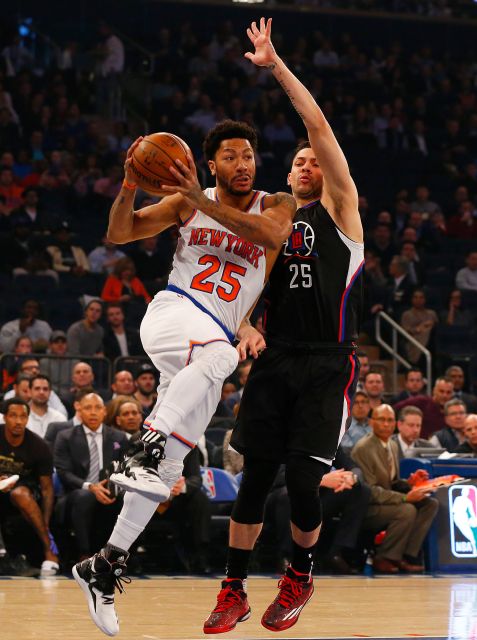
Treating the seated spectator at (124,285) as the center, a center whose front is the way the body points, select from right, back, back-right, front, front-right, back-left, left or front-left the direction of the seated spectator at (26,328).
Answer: front-right

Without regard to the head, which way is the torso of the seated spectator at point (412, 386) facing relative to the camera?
toward the camera

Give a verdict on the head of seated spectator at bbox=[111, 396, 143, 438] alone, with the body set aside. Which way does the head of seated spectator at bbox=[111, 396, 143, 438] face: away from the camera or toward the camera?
toward the camera

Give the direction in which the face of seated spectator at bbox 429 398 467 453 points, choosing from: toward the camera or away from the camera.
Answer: toward the camera

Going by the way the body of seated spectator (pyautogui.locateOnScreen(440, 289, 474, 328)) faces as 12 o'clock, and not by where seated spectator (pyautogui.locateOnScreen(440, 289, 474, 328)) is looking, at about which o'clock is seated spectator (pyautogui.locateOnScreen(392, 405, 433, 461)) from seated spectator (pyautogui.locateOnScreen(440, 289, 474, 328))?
seated spectator (pyautogui.locateOnScreen(392, 405, 433, 461)) is roughly at 12 o'clock from seated spectator (pyautogui.locateOnScreen(440, 289, 474, 328)).

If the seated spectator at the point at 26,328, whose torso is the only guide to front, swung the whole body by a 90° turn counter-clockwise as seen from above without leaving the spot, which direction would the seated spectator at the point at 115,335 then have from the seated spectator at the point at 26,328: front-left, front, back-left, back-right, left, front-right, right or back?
front

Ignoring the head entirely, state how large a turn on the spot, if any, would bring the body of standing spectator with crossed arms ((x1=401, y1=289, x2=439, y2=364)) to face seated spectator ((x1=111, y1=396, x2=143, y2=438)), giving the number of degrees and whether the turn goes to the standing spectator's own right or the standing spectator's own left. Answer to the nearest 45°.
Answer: approximately 45° to the standing spectator's own right

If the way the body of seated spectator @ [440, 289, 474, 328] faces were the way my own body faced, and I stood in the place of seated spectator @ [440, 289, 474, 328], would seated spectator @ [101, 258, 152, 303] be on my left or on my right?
on my right

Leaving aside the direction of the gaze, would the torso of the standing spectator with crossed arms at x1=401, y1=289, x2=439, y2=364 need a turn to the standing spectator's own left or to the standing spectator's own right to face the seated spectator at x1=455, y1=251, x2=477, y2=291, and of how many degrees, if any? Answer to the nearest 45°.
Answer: approximately 135° to the standing spectator's own left

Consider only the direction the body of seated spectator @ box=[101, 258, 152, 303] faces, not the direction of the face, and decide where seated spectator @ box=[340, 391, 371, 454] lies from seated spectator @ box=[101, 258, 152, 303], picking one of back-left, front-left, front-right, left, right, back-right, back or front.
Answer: front-left

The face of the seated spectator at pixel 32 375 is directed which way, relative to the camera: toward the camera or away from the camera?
toward the camera

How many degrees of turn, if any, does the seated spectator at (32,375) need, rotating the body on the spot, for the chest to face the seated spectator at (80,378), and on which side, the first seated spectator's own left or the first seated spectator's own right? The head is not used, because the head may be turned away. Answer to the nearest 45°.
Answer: approximately 90° to the first seated spectator's own left

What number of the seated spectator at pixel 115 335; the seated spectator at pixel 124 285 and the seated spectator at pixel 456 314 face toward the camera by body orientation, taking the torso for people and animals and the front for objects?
3

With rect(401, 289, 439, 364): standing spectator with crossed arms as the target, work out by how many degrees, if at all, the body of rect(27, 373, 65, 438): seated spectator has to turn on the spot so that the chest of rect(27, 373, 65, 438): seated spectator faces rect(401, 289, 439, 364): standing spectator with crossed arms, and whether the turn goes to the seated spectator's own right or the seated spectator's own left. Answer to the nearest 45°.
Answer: approximately 135° to the seated spectator's own left

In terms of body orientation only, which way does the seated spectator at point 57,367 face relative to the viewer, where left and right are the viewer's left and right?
facing the viewer

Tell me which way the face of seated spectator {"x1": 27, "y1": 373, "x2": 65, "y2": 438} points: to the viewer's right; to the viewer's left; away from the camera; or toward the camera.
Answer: toward the camera

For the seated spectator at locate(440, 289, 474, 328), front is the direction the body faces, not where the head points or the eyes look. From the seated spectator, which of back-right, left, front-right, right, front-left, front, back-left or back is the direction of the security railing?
front-right

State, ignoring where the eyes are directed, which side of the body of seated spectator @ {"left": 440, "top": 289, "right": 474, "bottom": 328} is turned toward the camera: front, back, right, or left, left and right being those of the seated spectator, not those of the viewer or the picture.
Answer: front
